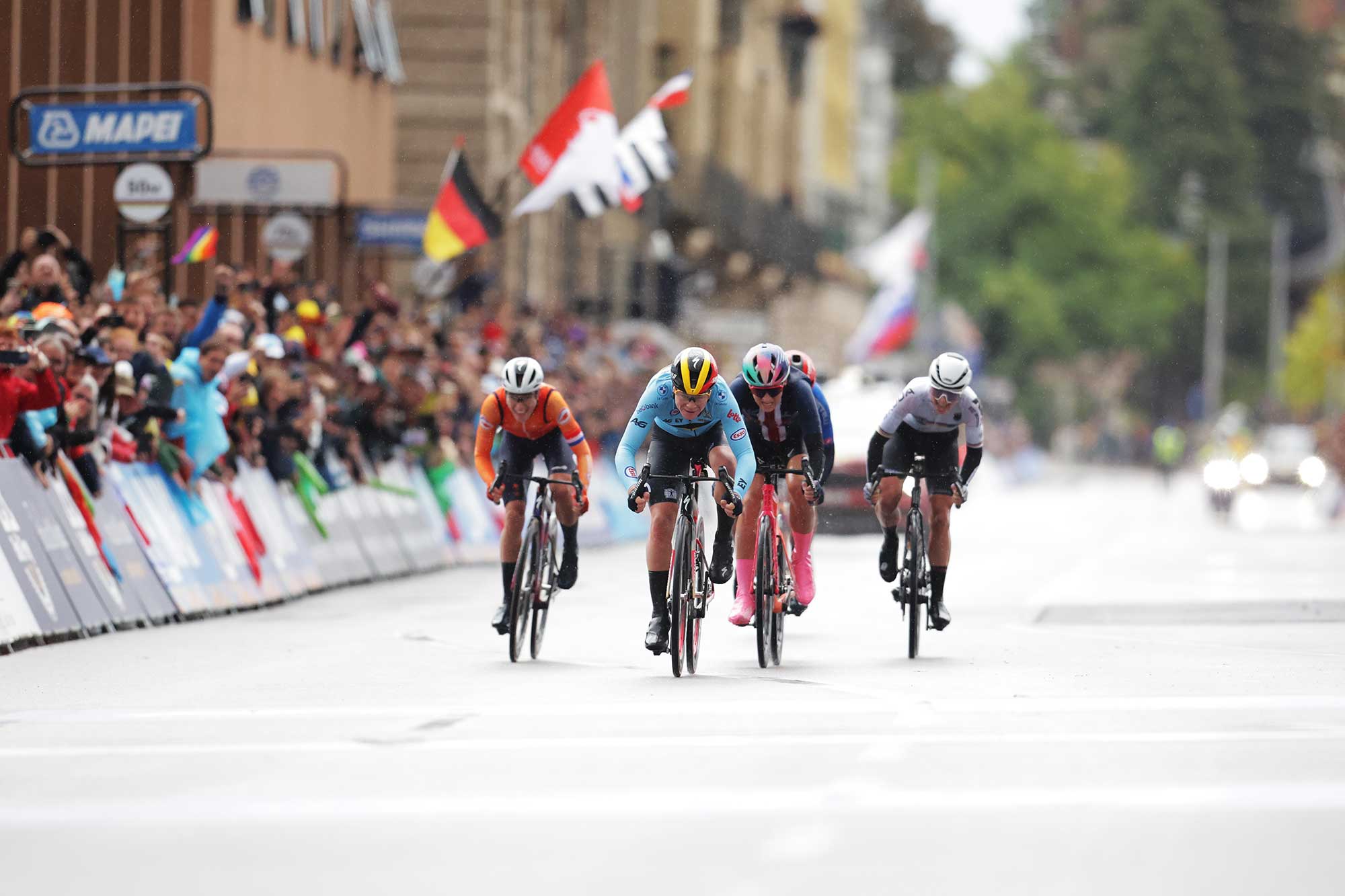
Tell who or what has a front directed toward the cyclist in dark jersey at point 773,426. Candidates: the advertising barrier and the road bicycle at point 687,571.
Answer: the advertising barrier

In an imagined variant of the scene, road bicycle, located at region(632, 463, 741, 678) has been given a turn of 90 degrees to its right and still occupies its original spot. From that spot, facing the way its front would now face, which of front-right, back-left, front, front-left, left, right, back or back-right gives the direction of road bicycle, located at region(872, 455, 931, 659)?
back-right

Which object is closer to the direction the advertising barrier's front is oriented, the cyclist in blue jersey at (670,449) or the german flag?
the cyclist in blue jersey

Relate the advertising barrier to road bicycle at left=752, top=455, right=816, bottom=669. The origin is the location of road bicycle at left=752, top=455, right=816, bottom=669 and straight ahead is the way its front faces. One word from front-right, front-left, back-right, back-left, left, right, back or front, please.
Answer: back-right

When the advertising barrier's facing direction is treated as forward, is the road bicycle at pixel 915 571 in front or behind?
in front

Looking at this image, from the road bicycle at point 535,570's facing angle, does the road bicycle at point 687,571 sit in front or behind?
in front
